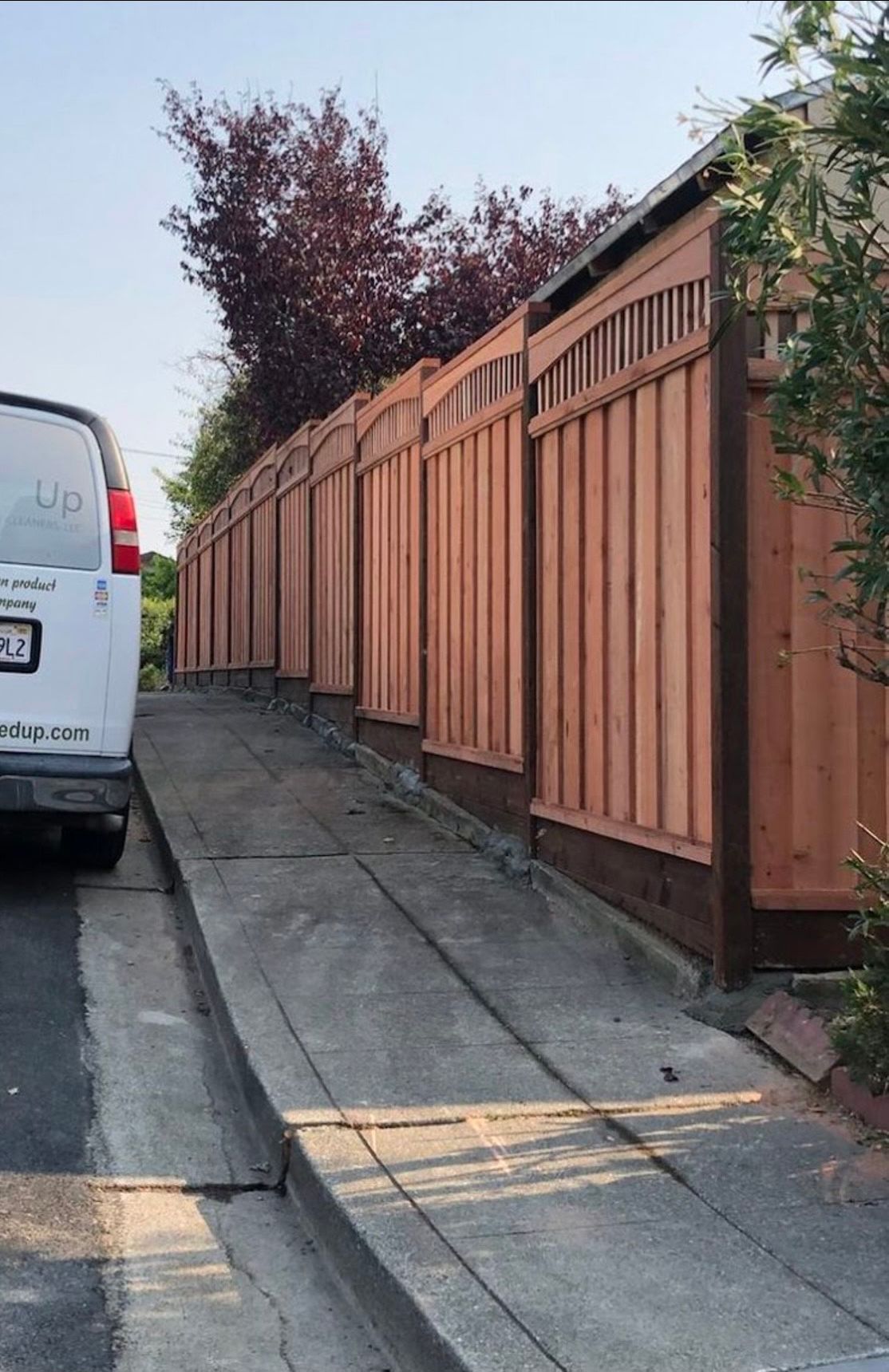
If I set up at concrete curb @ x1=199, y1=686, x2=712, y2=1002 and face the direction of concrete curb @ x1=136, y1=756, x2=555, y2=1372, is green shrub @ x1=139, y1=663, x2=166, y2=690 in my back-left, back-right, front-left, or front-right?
back-right

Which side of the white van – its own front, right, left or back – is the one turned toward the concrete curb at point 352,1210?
back

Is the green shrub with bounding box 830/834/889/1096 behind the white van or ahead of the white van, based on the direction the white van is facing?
behind

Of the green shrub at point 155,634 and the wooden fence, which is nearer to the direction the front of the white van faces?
the green shrub

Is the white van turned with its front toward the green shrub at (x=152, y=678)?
yes

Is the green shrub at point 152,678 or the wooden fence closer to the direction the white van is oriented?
the green shrub

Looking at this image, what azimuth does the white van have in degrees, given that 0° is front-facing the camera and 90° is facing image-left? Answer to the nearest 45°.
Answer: approximately 180°
